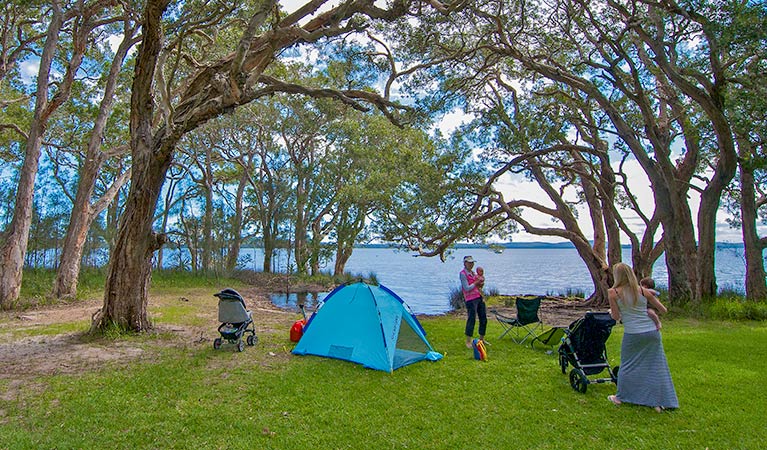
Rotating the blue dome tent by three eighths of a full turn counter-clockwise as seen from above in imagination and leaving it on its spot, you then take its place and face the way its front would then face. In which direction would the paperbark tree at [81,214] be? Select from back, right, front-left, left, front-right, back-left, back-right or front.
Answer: front-left

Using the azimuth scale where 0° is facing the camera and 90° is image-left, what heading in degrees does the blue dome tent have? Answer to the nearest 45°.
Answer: approximately 315°

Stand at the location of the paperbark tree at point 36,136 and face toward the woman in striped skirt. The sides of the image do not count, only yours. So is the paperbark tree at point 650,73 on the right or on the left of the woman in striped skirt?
left

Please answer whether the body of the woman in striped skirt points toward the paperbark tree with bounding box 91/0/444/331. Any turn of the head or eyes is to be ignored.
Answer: no

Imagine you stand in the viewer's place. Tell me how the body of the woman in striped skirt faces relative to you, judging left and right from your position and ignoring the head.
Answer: facing away from the viewer

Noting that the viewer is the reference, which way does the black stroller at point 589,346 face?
facing away from the viewer and to the left of the viewer

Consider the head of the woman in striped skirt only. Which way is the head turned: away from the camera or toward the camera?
away from the camera

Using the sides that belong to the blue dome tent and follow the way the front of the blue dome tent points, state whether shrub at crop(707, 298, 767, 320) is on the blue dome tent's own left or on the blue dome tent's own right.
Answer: on the blue dome tent's own left

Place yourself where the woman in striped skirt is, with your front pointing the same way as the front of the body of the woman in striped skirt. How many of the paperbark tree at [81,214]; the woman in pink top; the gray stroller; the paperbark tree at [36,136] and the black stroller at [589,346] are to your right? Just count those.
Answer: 0

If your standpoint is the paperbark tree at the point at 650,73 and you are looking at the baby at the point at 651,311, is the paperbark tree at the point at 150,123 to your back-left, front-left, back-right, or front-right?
front-right

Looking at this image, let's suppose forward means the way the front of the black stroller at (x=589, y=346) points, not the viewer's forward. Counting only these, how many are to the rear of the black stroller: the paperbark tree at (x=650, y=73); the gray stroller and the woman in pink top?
0

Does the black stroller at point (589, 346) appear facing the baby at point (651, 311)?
no

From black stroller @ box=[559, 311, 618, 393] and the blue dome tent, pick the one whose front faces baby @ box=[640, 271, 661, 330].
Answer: the blue dome tent

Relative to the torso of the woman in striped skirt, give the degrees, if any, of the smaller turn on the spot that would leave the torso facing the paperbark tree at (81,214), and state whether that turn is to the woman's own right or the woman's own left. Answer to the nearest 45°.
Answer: approximately 90° to the woman's own left

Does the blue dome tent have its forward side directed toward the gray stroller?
no

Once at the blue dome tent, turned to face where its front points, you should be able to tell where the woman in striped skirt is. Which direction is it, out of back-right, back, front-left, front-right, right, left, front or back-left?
front

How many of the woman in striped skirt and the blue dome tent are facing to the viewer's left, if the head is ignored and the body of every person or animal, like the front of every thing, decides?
0
